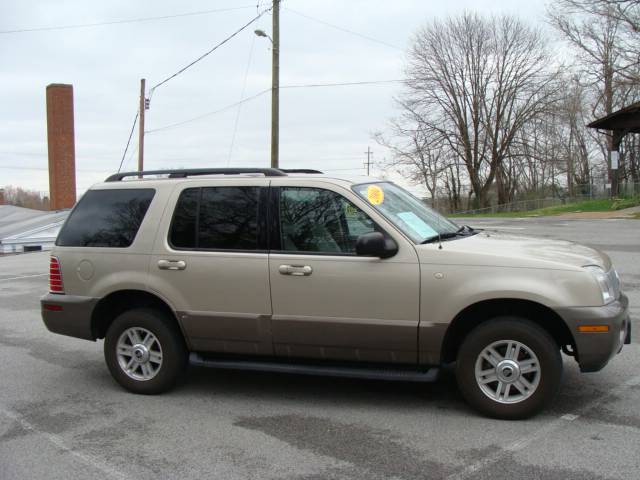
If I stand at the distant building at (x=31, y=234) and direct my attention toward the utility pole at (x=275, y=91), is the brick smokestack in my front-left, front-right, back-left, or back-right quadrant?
back-left

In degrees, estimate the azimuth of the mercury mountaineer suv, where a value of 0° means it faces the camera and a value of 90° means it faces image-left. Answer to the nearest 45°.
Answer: approximately 270°

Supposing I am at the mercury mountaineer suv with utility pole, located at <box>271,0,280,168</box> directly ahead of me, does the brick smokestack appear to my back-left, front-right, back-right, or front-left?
front-left

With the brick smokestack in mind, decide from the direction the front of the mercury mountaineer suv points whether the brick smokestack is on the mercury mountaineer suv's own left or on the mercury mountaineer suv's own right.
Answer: on the mercury mountaineer suv's own left

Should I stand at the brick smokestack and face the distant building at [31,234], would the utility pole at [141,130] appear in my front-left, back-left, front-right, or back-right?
front-left

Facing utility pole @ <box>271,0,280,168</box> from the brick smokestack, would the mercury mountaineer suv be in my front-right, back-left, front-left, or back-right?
front-right

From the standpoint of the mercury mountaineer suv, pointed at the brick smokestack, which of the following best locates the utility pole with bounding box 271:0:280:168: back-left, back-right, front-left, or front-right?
front-right

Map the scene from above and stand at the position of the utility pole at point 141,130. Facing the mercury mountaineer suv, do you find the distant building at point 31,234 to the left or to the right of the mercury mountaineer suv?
right

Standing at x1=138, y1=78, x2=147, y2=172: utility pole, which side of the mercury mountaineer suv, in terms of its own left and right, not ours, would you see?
left

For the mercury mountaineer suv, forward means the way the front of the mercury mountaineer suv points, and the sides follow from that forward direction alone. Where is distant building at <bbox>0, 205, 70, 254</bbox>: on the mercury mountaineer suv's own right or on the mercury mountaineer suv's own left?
on the mercury mountaineer suv's own left

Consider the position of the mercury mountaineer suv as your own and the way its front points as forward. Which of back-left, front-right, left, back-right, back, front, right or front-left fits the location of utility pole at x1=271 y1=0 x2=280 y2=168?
left
